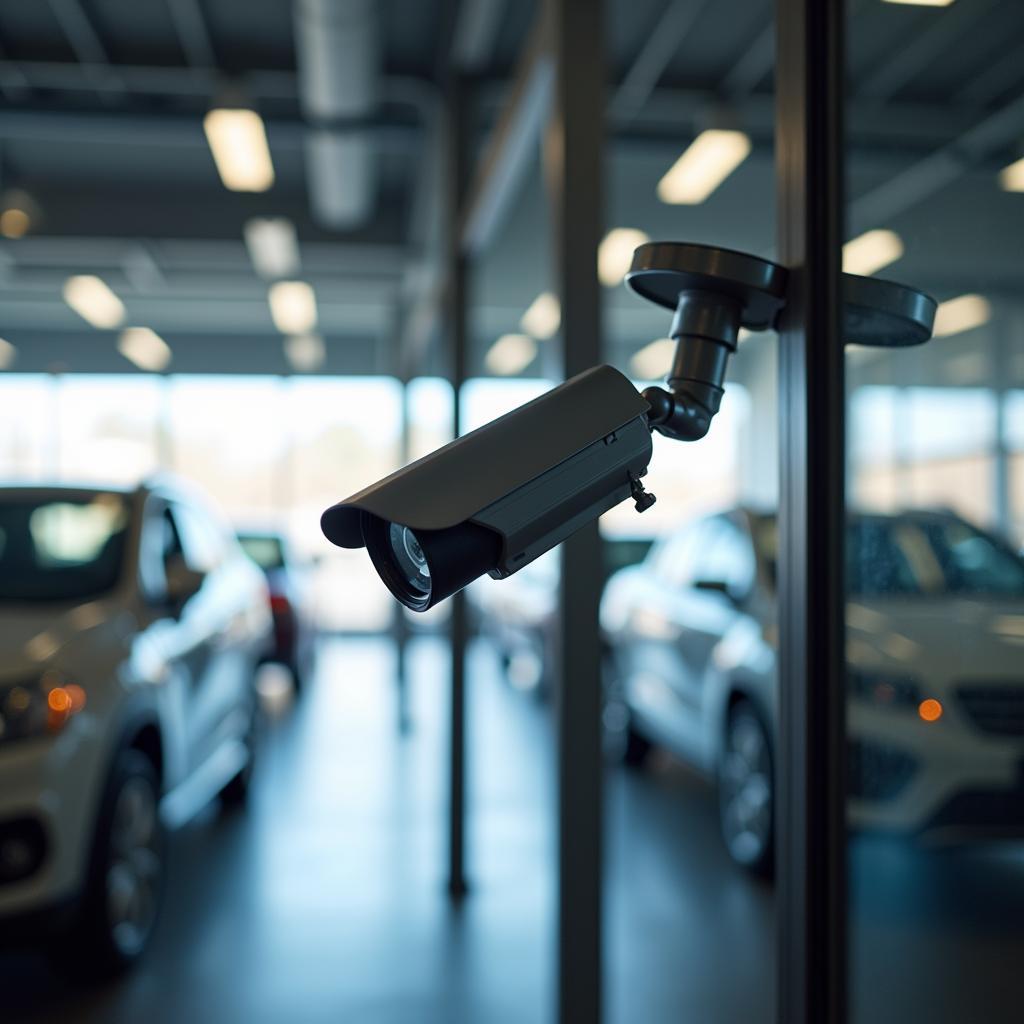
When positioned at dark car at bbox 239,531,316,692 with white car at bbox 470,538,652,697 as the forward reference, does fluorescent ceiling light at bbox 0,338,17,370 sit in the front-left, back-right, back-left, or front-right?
back-left

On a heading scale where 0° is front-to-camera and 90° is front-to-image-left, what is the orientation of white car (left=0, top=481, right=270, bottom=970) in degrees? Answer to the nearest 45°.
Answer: approximately 45°

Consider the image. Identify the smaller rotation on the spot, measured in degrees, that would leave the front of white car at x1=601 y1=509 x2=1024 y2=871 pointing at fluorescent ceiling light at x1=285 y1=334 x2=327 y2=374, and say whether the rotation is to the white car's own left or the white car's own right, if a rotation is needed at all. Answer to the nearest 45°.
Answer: approximately 180°

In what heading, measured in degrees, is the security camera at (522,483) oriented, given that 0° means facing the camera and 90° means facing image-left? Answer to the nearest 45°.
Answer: approximately 45°

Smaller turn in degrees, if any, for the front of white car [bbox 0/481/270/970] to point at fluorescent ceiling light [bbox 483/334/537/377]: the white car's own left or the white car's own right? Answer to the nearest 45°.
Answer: approximately 180°

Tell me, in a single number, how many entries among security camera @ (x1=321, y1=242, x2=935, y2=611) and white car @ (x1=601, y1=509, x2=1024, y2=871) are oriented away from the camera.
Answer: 0

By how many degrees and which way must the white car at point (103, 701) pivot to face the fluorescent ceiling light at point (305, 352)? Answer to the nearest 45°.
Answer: approximately 135° to its right

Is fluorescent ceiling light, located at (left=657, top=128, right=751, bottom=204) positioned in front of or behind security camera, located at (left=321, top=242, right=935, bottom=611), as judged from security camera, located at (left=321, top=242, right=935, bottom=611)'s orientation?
behind
